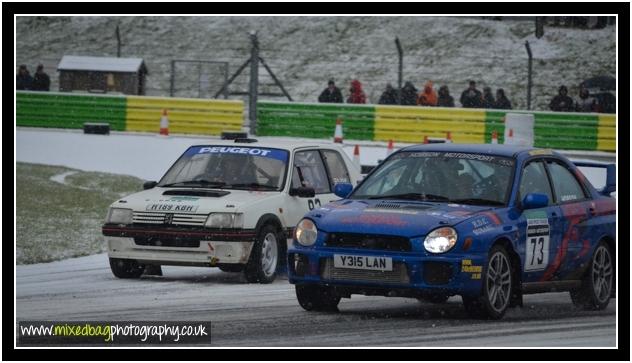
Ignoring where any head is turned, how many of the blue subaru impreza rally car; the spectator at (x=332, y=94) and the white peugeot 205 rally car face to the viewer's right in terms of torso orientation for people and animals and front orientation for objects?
0

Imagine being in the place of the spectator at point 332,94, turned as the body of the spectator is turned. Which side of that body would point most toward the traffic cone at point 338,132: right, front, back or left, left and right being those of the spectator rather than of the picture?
front

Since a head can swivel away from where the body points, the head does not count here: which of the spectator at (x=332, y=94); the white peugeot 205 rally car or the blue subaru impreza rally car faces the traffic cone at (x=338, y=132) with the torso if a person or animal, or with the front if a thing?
the spectator

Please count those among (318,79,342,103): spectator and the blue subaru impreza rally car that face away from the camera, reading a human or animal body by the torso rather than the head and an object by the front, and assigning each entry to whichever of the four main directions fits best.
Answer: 0

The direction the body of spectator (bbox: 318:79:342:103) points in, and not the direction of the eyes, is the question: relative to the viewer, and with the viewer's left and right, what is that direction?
facing the viewer

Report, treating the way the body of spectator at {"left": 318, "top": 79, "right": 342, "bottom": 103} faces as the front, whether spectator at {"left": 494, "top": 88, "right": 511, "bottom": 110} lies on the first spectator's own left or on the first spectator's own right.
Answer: on the first spectator's own left

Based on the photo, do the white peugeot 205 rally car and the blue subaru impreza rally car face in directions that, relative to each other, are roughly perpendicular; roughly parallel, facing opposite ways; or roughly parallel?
roughly parallel

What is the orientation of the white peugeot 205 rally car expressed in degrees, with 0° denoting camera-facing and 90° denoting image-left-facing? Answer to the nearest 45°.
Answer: approximately 45°

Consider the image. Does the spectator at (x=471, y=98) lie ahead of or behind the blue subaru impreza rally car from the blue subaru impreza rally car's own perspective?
behind

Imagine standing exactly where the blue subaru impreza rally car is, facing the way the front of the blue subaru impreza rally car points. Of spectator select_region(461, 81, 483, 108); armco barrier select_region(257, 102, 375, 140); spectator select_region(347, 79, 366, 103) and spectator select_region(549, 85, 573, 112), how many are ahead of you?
0

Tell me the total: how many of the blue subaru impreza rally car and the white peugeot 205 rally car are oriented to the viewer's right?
0

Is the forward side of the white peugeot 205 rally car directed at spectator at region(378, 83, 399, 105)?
no

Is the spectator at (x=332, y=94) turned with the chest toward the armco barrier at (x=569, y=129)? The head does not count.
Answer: no

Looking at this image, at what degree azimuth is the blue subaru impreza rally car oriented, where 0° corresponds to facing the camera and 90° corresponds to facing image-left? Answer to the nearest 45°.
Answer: approximately 45°

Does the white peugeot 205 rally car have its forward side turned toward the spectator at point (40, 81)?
no

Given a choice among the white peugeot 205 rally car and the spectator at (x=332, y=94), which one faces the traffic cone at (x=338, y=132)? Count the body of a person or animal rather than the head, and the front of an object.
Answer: the spectator
